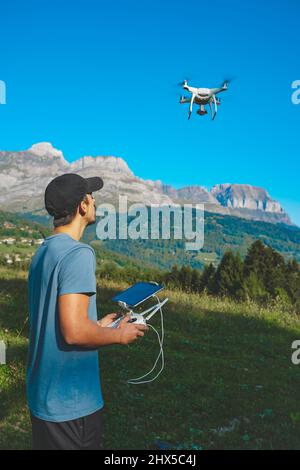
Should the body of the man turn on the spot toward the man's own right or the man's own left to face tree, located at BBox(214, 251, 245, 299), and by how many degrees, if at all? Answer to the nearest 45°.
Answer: approximately 45° to the man's own left

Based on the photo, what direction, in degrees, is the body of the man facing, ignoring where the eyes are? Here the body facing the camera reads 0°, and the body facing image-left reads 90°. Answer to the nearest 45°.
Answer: approximately 225°

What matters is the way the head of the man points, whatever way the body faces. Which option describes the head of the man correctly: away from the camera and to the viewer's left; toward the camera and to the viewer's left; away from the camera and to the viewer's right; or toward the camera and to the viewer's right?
away from the camera and to the viewer's right
